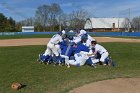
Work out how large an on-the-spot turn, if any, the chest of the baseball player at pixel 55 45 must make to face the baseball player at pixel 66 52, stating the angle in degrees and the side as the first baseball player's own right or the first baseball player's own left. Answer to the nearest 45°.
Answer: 0° — they already face them

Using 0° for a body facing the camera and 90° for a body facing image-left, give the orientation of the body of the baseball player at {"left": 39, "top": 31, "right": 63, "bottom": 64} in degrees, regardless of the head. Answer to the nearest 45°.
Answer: approximately 270°
